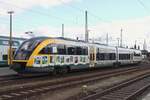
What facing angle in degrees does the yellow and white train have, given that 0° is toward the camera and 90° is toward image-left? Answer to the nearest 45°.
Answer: approximately 45°
